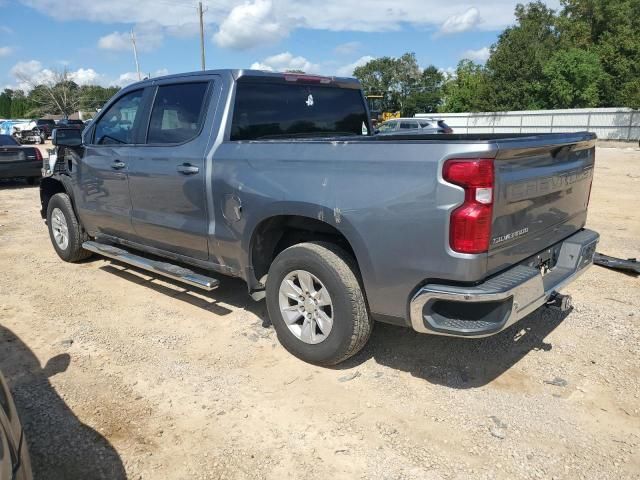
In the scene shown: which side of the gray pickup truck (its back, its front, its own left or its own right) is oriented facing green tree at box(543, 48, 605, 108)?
right

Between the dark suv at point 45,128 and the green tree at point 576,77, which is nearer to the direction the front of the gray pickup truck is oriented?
the dark suv

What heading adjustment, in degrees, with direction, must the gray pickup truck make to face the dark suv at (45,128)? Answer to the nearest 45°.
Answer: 0° — it already faces it

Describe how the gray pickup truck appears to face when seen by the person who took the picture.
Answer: facing away from the viewer and to the left of the viewer

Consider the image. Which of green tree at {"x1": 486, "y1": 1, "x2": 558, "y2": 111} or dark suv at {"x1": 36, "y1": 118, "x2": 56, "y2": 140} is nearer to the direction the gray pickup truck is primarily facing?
the dark suv

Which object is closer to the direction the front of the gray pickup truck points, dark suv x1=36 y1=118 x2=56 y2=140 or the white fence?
the dark suv

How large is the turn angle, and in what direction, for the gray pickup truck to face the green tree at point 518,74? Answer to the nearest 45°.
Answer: approximately 45° to its right

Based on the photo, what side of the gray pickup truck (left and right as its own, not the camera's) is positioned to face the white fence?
right
